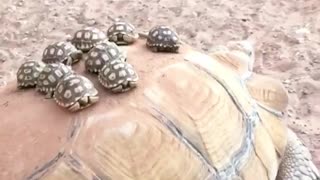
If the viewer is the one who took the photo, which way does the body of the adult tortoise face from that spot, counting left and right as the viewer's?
facing away from the viewer and to the right of the viewer
